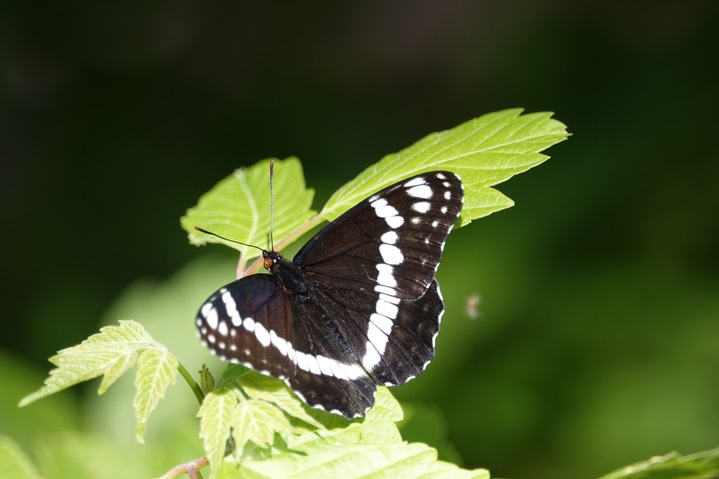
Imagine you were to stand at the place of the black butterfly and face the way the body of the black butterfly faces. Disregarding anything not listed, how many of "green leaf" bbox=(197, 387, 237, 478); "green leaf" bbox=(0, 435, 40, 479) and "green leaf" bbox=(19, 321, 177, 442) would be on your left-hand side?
3

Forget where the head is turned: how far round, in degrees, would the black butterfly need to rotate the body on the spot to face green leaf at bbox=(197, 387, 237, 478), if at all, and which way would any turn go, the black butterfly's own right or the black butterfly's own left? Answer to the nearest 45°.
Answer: approximately 90° to the black butterfly's own left

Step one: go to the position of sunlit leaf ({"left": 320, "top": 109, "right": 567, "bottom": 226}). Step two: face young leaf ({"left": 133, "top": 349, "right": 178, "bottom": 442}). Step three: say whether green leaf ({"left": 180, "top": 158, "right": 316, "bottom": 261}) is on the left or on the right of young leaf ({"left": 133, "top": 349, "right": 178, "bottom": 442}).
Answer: right

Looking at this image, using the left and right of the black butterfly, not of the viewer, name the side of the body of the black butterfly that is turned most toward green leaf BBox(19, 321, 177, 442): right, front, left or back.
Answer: left

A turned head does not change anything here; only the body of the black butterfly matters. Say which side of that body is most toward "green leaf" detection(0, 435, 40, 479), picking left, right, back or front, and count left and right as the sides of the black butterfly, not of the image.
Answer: left

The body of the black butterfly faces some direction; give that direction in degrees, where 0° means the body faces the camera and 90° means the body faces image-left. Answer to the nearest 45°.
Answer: approximately 135°

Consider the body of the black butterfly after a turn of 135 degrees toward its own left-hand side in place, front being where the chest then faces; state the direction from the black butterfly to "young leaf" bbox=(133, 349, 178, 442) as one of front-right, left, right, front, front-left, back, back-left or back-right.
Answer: front-right

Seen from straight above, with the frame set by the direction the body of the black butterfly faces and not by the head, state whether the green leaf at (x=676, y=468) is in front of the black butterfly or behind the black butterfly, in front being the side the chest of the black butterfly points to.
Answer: behind

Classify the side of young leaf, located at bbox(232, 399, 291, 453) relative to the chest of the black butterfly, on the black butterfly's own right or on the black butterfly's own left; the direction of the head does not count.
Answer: on the black butterfly's own left
